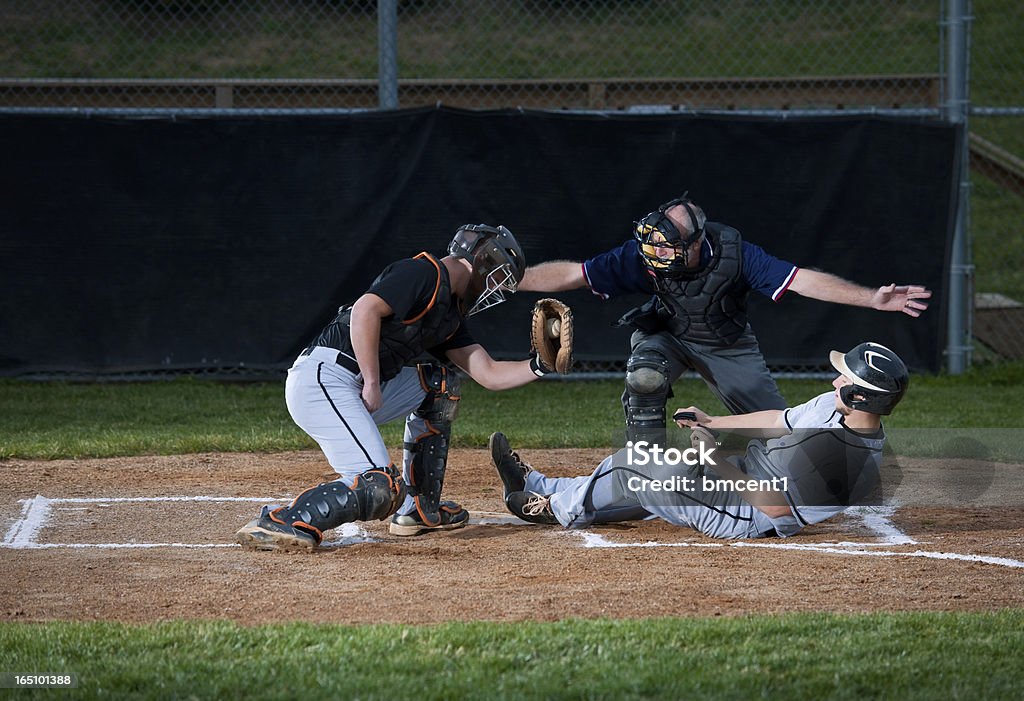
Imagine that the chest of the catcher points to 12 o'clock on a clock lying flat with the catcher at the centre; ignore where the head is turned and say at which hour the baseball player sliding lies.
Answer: The baseball player sliding is roughly at 12 o'clock from the catcher.

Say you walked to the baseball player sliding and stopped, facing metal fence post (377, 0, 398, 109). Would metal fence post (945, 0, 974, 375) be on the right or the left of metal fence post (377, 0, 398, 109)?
right

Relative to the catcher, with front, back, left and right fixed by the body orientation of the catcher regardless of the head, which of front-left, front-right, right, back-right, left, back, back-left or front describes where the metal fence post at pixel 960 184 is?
front-left

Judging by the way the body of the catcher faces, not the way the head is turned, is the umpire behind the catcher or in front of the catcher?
in front

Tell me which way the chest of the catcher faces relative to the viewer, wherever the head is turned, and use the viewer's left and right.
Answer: facing to the right of the viewer

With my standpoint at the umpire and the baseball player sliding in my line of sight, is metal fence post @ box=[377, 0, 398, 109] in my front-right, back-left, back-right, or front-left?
back-right

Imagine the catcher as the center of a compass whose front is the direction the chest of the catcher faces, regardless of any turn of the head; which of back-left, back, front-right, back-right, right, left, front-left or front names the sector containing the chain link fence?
left

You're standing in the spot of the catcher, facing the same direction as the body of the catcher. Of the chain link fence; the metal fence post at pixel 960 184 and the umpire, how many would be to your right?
0

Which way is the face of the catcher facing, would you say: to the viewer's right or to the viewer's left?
to the viewer's right

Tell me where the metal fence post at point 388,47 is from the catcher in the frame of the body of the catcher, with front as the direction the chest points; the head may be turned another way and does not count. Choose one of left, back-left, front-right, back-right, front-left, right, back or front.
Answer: left

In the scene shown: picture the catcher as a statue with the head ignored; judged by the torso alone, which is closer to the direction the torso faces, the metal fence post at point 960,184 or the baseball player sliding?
the baseball player sliding

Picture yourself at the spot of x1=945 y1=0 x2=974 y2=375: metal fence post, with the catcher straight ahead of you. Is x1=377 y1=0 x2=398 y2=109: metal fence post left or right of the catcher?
right

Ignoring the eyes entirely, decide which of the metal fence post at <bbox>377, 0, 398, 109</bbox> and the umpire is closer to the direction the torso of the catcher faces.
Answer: the umpire
